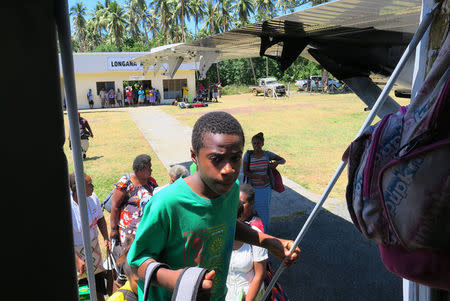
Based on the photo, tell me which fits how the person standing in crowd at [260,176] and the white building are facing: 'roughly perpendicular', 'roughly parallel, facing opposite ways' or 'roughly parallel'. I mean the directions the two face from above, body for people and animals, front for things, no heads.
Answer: roughly parallel

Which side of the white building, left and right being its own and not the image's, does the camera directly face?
front

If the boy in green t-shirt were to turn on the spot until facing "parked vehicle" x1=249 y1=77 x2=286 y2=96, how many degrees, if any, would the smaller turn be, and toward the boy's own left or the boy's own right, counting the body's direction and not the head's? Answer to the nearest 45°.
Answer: approximately 135° to the boy's own left

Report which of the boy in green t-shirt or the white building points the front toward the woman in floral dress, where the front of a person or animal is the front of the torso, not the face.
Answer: the white building

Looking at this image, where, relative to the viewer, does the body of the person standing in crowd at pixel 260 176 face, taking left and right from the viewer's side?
facing the viewer

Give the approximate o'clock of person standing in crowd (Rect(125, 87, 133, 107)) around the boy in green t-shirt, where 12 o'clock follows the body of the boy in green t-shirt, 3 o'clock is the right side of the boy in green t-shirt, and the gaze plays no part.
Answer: The person standing in crowd is roughly at 7 o'clock from the boy in green t-shirt.

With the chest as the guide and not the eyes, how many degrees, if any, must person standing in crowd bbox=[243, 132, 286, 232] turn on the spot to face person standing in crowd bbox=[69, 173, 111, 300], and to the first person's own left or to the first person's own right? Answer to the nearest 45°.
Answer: approximately 45° to the first person's own right

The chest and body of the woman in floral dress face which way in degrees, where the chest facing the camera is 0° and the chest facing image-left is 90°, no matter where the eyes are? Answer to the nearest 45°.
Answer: approximately 315°

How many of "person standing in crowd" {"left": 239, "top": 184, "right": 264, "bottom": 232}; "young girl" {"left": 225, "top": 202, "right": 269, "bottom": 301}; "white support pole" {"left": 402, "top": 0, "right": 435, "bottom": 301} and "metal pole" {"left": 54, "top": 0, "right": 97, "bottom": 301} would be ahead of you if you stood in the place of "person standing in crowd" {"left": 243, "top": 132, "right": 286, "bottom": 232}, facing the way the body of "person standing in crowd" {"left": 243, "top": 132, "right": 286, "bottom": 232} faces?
4

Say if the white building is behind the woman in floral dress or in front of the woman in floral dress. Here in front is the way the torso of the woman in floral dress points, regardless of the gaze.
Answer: behind

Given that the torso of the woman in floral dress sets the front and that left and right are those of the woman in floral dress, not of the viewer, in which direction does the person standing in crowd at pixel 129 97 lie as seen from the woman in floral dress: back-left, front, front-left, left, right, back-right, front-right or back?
back-left

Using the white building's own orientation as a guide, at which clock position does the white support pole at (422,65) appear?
The white support pole is roughly at 12 o'clock from the white building.

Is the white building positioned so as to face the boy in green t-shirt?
yes

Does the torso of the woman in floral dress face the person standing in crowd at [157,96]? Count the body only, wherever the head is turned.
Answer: no

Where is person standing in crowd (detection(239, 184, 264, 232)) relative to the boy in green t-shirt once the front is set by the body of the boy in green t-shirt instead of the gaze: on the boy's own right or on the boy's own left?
on the boy's own left

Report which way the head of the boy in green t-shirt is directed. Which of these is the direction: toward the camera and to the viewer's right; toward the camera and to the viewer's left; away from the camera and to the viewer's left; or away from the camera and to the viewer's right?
toward the camera and to the viewer's right

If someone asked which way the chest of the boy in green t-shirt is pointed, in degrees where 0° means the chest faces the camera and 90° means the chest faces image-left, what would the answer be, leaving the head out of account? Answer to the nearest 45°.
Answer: approximately 315°

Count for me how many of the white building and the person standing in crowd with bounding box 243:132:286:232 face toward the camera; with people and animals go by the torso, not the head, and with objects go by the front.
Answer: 2
